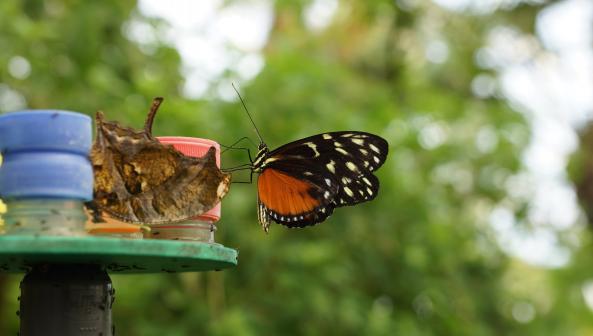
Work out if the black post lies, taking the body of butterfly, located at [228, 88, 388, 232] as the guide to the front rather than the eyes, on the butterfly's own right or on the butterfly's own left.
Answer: on the butterfly's own left

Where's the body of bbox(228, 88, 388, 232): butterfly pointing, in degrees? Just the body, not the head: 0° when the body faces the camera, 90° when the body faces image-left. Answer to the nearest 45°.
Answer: approximately 90°

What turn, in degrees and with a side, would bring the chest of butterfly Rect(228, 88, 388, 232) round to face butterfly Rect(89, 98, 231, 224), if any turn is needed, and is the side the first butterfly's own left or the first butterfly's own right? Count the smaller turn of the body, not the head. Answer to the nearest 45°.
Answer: approximately 45° to the first butterfly's own left
